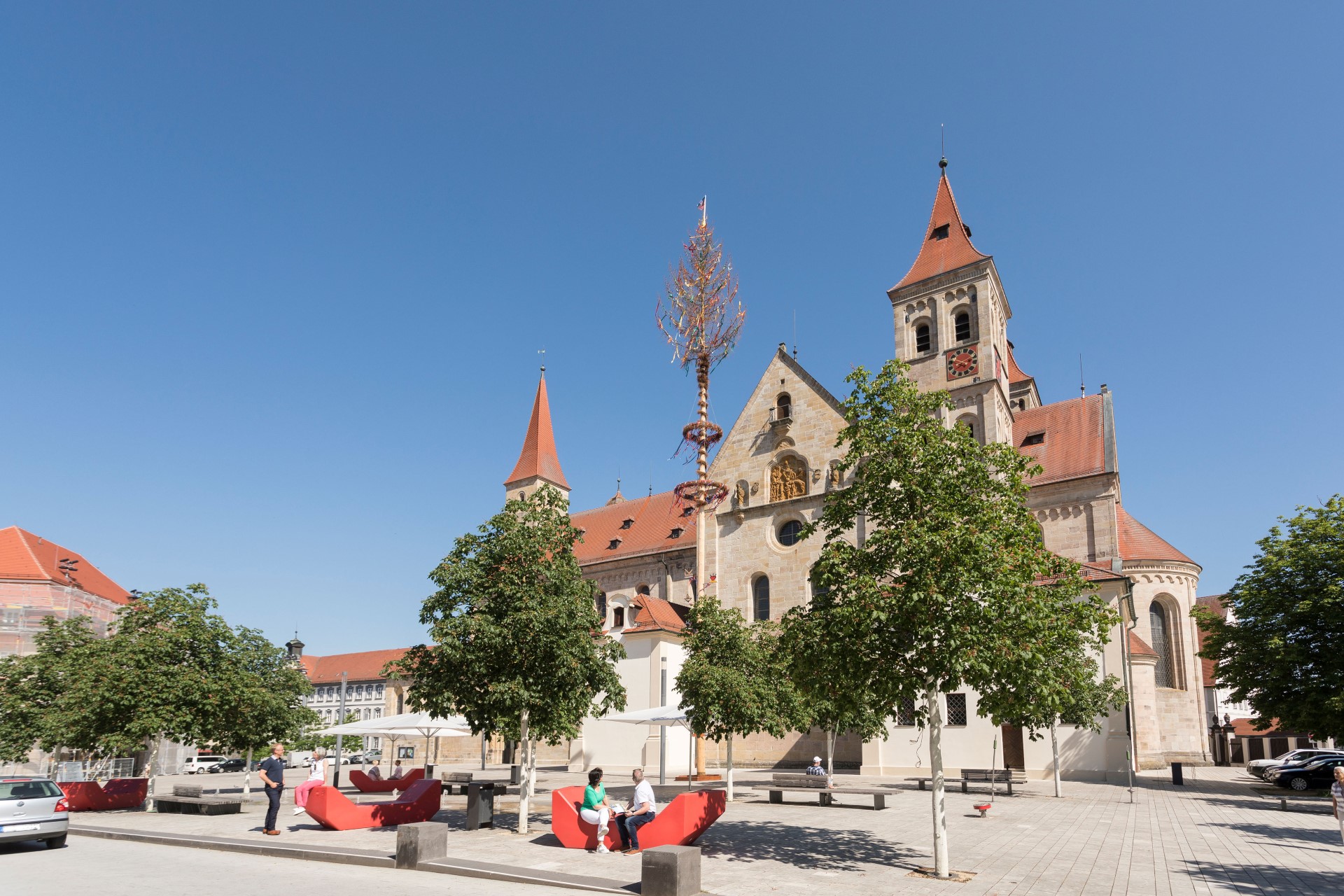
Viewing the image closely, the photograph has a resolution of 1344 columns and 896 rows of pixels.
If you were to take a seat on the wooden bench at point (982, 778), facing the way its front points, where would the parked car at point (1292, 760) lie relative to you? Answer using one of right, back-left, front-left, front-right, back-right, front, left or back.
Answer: back-left

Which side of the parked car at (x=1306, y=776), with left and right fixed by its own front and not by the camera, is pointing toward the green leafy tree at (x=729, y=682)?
front

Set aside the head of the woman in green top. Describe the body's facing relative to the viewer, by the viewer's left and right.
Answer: facing the viewer and to the right of the viewer

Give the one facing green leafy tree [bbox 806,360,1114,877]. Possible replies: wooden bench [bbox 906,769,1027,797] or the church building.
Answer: the wooden bench

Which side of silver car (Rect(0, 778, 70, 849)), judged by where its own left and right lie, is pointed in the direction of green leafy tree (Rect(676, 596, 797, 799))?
right

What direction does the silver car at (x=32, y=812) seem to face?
away from the camera

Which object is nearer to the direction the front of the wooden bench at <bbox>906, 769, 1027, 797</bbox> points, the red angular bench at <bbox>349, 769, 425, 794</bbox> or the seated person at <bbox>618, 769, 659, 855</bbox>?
the seated person

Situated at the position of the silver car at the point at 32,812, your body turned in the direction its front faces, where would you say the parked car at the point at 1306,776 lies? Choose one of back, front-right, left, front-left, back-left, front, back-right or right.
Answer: right

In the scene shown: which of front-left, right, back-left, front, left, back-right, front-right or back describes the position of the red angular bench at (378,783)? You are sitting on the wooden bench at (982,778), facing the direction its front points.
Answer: right
